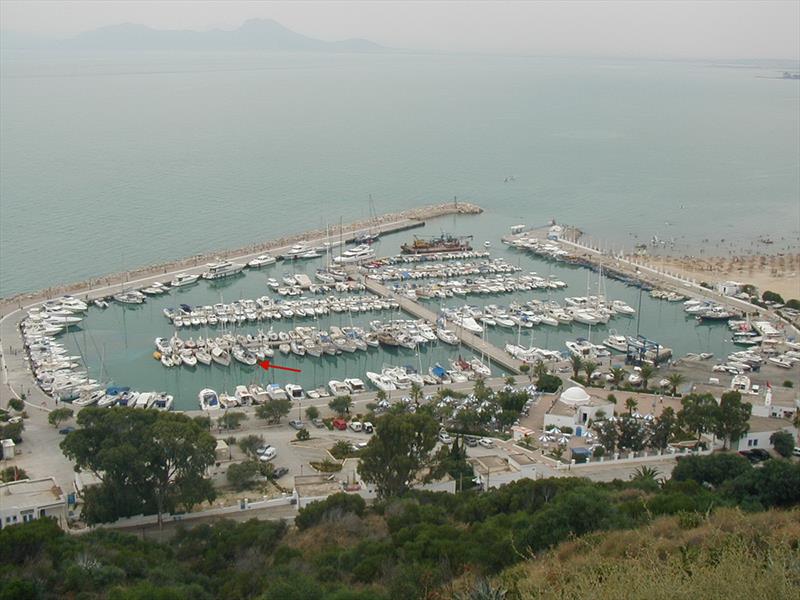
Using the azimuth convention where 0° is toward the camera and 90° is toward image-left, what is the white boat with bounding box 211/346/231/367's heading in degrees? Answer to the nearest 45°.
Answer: approximately 315°

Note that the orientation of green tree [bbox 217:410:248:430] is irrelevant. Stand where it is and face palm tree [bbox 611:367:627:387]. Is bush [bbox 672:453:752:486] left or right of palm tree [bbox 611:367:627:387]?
right

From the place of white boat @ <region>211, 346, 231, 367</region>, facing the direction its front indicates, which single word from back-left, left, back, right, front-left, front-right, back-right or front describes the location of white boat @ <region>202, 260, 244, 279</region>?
back-left

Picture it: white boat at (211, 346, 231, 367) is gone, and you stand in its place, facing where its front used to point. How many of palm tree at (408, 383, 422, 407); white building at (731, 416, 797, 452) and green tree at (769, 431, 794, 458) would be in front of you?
3

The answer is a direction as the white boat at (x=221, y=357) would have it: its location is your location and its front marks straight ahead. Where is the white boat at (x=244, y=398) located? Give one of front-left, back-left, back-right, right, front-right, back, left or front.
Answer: front-right

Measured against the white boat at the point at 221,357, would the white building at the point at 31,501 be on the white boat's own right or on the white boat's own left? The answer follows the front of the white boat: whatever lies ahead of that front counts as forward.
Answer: on the white boat's own right

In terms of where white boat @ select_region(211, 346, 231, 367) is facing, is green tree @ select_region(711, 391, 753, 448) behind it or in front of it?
in front

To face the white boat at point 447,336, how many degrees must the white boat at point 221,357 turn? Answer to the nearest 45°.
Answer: approximately 45° to its left

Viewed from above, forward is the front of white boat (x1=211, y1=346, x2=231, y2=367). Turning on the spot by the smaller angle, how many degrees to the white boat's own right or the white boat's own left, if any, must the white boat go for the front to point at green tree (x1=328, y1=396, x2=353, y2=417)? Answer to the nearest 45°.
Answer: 0° — it already faces it

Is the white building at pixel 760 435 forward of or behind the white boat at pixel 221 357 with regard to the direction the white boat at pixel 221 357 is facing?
forward

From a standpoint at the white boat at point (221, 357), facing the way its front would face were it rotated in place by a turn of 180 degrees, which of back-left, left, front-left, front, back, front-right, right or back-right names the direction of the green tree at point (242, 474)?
back-left
